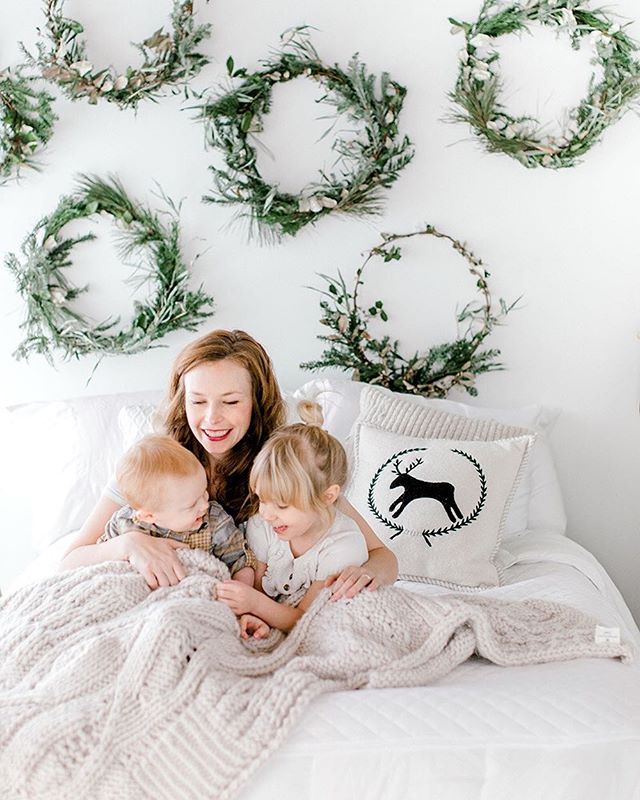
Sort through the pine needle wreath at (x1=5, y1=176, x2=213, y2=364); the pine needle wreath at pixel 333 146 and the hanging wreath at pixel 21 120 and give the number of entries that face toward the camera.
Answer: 3

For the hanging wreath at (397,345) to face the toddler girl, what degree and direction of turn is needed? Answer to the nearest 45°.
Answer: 0° — it already faces them

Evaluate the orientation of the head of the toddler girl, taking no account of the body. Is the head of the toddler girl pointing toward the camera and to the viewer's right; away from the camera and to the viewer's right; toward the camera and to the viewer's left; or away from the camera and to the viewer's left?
toward the camera and to the viewer's left

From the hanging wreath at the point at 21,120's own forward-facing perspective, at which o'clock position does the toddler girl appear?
The toddler girl is roughly at 11 o'clock from the hanging wreath.

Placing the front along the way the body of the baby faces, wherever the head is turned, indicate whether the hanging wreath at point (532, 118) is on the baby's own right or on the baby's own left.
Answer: on the baby's own left

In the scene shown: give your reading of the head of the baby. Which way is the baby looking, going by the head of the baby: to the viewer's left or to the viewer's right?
to the viewer's right

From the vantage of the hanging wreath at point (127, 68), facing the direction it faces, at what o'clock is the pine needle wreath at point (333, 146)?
The pine needle wreath is roughly at 9 o'clock from the hanging wreath.

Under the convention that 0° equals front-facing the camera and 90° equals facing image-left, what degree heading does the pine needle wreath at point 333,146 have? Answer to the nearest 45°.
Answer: approximately 0°

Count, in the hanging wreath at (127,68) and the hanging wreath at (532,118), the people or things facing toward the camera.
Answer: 2
